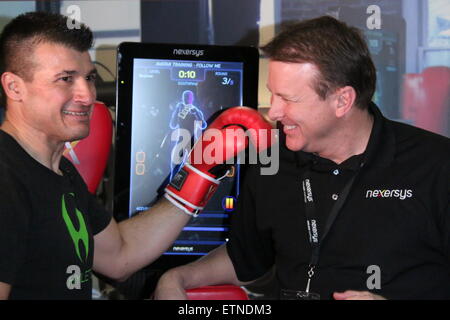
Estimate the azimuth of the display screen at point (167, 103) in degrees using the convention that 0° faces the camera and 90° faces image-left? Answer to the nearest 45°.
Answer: approximately 0°

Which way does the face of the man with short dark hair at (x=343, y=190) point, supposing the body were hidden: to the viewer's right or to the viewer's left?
to the viewer's left

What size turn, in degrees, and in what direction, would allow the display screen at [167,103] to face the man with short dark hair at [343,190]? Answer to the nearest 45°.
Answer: approximately 45° to its left

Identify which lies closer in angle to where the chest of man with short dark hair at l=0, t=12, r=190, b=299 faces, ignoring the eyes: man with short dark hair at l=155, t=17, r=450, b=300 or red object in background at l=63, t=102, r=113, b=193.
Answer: the man with short dark hair

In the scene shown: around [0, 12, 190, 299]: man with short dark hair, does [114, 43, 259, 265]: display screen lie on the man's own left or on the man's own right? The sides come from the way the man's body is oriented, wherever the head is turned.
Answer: on the man's own left

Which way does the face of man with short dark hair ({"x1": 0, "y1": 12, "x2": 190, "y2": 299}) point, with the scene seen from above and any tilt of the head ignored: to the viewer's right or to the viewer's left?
to the viewer's right

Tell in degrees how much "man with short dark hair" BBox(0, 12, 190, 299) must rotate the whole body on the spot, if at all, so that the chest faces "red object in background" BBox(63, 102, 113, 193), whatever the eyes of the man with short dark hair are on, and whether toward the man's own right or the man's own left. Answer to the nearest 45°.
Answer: approximately 135° to the man's own left

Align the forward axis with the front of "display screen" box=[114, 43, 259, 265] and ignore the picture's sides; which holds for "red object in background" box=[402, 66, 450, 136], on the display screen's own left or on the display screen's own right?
on the display screen's own left

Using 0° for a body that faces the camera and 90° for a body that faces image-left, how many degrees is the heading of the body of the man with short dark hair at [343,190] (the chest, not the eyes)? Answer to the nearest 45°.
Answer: approximately 45°
